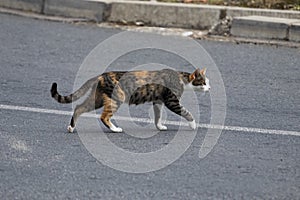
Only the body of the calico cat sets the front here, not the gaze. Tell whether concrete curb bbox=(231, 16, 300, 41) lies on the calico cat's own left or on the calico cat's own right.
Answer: on the calico cat's own left

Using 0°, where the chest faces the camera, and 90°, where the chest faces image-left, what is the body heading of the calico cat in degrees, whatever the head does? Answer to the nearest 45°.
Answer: approximately 270°

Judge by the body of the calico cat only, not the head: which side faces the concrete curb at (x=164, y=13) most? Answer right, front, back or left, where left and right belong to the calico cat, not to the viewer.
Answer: left

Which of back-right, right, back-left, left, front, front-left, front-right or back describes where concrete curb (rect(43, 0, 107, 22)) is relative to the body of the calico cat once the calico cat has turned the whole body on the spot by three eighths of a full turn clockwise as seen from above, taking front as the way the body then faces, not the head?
back-right

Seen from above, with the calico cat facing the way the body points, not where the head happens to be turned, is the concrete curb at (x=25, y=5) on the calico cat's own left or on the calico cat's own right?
on the calico cat's own left
